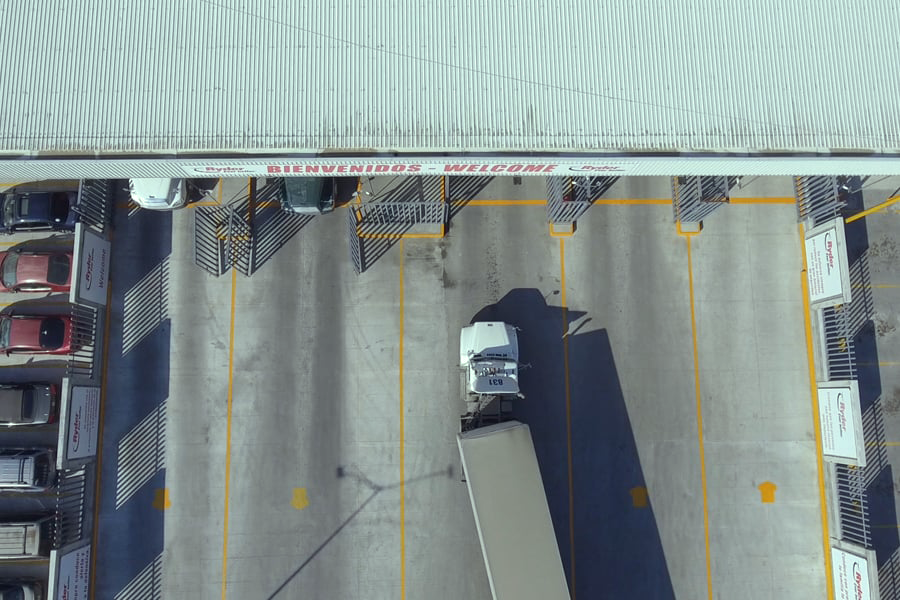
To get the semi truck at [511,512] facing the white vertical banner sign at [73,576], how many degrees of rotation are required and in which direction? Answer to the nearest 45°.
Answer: approximately 90° to its left

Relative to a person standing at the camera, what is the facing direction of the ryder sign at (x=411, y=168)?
facing the viewer

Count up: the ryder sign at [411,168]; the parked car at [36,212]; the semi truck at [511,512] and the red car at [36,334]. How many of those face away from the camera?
1

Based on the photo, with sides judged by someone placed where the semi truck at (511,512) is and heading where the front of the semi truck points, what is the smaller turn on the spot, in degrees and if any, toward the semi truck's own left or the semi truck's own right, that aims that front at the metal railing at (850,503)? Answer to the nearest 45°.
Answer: approximately 90° to the semi truck's own right

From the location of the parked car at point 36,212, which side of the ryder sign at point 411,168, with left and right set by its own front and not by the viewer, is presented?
right

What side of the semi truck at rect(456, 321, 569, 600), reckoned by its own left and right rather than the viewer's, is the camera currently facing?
back
